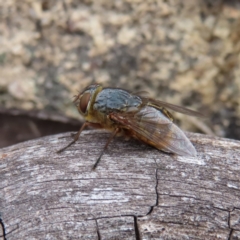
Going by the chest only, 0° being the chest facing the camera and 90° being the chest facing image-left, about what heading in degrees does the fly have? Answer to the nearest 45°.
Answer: approximately 90°
